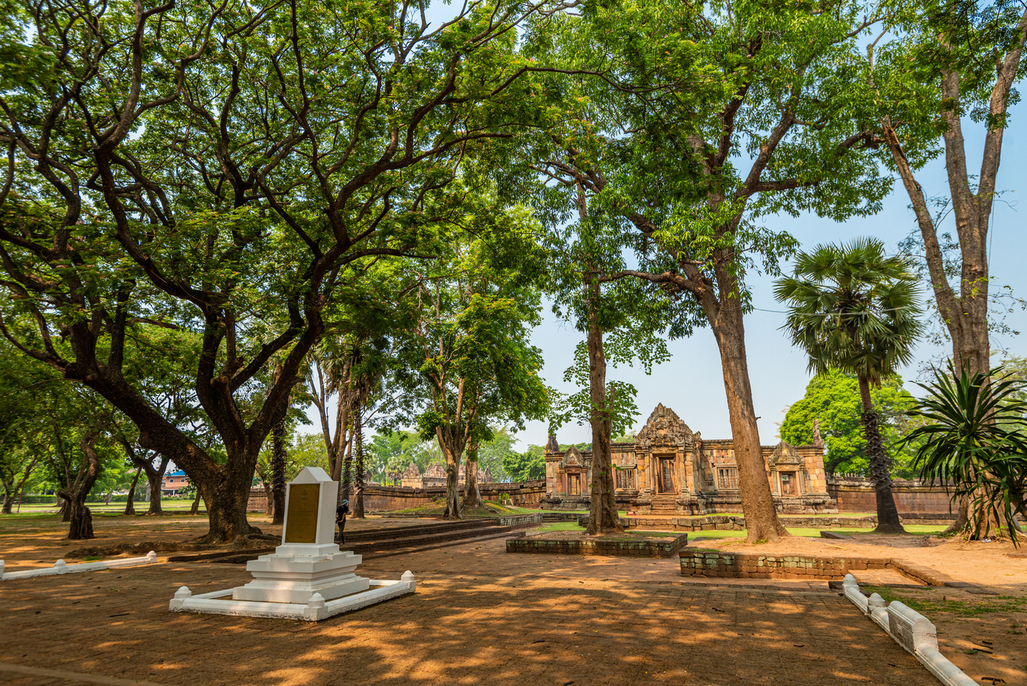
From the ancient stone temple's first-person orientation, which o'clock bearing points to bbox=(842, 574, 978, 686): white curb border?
The white curb border is roughly at 12 o'clock from the ancient stone temple.

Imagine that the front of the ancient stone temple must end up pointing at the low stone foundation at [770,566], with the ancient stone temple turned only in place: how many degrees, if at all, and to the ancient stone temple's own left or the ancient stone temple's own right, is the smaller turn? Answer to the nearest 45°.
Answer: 0° — it already faces it

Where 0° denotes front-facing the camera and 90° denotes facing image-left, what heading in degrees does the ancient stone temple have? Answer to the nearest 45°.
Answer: approximately 0°

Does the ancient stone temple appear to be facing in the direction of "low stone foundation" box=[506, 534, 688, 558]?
yes

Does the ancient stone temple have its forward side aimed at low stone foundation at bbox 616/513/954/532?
yes
